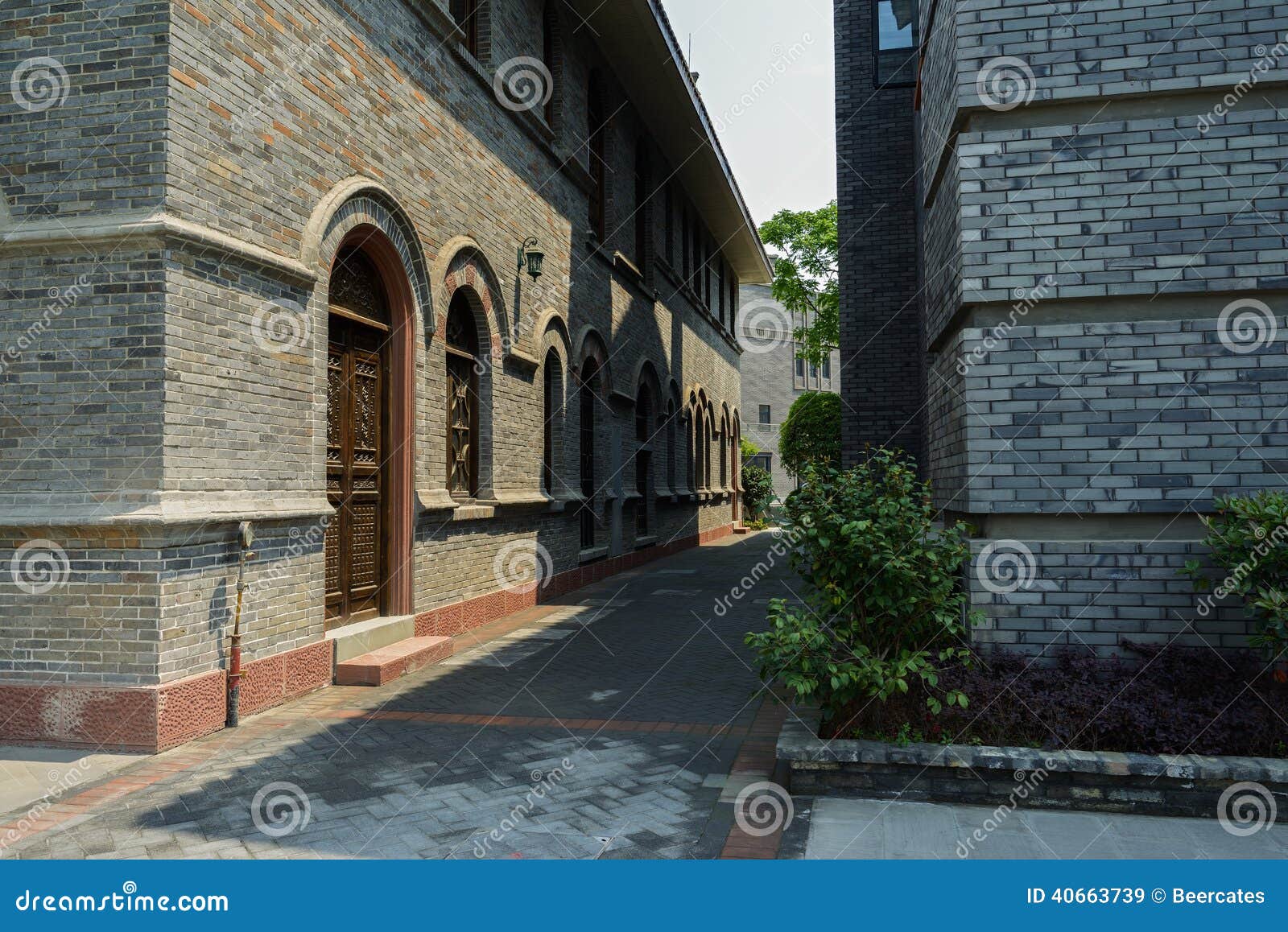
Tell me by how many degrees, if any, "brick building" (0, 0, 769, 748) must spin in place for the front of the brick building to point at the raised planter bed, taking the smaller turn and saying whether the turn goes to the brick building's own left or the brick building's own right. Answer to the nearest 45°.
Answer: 0° — it already faces it

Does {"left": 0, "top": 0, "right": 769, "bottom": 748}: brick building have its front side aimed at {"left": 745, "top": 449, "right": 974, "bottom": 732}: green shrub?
yes

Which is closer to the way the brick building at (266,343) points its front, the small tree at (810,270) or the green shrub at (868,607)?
the green shrub

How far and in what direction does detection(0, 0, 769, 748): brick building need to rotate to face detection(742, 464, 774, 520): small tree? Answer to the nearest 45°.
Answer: approximately 90° to its left

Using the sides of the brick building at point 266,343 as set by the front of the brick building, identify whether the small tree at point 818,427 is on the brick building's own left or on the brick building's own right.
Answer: on the brick building's own left

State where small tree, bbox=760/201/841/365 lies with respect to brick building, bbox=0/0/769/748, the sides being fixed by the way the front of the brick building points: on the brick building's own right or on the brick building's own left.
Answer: on the brick building's own left

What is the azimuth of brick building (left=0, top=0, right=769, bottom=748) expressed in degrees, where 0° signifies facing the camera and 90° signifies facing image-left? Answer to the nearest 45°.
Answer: approximately 315°

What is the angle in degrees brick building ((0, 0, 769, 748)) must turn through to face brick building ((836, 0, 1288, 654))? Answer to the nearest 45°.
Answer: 0° — it already faces it

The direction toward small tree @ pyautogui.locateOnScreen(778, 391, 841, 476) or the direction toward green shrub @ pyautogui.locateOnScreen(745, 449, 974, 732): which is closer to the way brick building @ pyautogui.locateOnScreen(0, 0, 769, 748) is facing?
the green shrub
